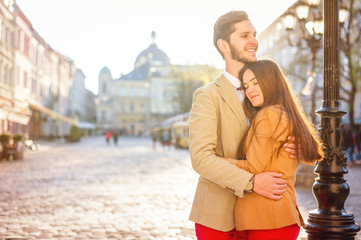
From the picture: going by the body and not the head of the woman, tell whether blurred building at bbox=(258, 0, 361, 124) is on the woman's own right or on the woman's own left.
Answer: on the woman's own right

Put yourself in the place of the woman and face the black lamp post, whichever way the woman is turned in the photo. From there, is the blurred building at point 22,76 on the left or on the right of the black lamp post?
left

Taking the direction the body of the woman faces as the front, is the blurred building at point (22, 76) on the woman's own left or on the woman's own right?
on the woman's own right

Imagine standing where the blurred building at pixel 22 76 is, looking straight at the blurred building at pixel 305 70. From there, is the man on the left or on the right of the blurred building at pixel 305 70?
right

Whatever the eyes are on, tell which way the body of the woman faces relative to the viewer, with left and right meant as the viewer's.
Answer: facing to the left of the viewer
